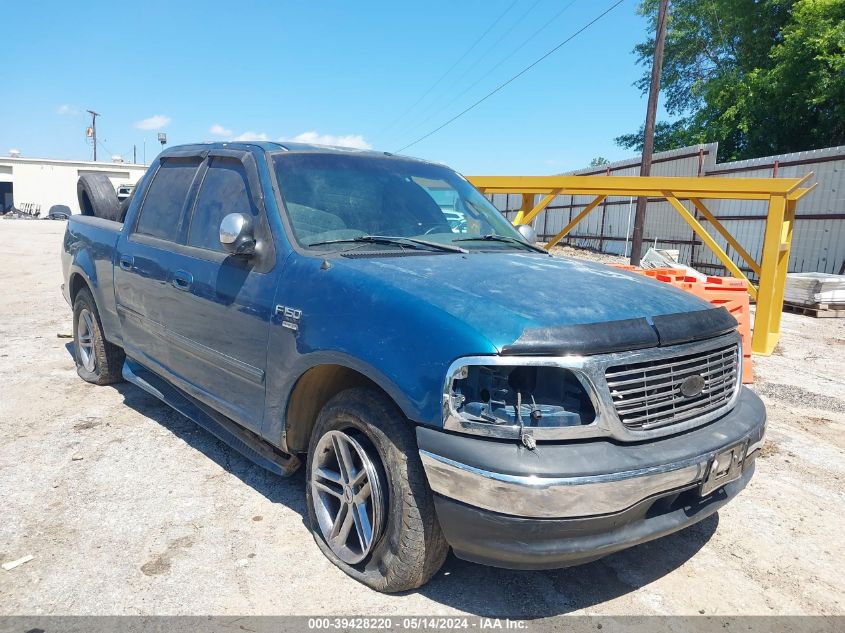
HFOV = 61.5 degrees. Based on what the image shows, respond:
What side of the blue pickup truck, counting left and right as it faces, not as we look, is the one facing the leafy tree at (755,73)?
left

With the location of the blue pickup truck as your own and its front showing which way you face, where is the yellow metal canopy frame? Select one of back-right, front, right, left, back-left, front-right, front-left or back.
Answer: left

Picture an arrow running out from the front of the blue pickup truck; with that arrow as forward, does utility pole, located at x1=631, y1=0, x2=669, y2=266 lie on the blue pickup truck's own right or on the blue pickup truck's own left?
on the blue pickup truck's own left

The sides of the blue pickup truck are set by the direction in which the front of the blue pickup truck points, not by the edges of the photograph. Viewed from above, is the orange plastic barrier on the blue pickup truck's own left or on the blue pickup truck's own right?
on the blue pickup truck's own left

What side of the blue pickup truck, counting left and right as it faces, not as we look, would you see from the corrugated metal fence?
left

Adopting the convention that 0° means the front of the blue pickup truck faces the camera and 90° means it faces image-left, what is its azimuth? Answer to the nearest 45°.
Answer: approximately 315°
